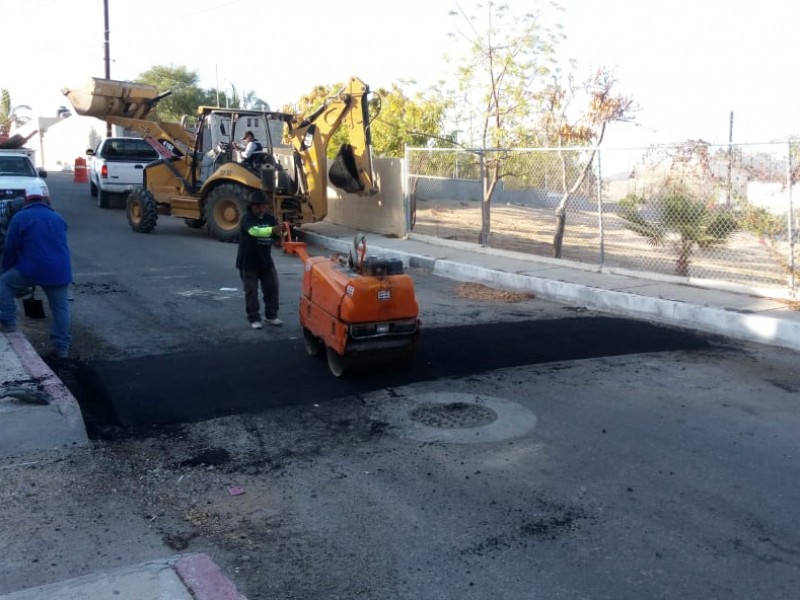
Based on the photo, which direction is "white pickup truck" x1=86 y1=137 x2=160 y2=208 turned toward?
away from the camera

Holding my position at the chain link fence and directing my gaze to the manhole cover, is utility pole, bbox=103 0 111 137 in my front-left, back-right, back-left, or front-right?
back-right

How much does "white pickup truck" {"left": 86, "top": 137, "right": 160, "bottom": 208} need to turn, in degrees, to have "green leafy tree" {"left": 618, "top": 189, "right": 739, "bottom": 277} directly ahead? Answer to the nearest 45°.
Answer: approximately 135° to its right

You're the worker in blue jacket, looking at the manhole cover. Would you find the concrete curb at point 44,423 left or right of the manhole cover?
right

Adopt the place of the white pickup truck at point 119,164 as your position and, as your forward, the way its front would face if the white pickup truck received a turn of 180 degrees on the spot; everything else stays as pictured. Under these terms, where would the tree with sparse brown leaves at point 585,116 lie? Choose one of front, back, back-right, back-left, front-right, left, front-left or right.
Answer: front-left

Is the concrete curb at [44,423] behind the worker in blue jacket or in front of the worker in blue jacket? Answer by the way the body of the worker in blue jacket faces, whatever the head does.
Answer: behind

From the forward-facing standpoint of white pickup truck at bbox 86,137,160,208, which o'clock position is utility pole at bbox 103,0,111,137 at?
The utility pole is roughly at 12 o'clock from the white pickup truck.

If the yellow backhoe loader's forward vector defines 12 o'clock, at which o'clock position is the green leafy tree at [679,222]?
The green leafy tree is roughly at 6 o'clock from the yellow backhoe loader.

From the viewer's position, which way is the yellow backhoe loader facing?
facing away from the viewer and to the left of the viewer

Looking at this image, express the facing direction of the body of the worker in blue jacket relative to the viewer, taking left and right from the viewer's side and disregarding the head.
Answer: facing away from the viewer

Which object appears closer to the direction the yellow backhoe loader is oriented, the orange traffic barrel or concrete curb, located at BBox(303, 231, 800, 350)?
the orange traffic barrel

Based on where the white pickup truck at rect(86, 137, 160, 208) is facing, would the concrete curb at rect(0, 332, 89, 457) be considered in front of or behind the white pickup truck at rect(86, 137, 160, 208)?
behind
